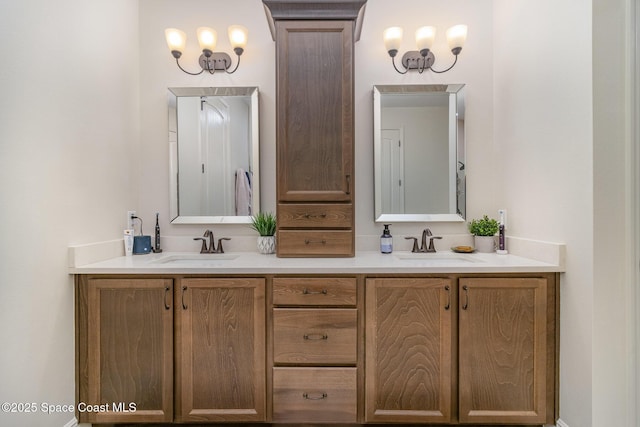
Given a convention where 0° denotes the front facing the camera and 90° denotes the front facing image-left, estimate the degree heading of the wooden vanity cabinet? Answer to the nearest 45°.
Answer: approximately 0°

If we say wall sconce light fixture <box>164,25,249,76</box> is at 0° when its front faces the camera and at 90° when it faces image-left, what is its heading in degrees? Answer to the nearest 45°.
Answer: approximately 0°

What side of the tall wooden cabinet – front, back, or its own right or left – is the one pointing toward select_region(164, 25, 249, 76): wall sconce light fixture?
right

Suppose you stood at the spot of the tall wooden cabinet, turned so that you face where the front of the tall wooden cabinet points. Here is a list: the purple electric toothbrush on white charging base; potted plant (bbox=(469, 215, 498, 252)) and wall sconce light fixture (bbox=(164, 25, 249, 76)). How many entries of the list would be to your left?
2

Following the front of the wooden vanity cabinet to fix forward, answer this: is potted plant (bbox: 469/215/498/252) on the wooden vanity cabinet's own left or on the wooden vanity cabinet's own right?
on the wooden vanity cabinet's own left
